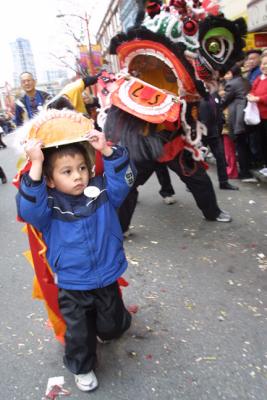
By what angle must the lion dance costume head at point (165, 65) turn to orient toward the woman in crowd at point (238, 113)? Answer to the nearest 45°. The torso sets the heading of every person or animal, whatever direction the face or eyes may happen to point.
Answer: approximately 180°

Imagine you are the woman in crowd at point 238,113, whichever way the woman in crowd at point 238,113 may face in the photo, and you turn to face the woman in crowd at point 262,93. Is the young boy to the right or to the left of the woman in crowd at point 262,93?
right

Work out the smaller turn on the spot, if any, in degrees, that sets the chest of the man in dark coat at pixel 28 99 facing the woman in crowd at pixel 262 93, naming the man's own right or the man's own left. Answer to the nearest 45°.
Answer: approximately 45° to the man's own left

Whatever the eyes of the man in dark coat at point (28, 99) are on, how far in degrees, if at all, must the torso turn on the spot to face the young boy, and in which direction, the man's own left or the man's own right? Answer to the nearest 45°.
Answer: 0° — they already face them

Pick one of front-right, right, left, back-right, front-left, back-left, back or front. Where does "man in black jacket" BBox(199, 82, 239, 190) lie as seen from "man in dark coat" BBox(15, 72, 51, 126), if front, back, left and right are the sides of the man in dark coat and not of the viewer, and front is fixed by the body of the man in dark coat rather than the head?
front-left

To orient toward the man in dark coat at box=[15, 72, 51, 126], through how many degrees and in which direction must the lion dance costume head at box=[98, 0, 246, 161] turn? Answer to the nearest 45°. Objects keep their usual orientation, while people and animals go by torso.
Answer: approximately 90° to its right

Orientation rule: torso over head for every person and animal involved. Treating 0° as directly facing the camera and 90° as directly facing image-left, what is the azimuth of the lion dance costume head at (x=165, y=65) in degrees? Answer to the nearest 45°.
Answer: approximately 45°

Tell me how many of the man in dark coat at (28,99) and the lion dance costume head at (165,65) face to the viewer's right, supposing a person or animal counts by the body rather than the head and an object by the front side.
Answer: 0

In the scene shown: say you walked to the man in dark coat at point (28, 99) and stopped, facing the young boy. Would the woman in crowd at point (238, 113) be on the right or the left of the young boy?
left

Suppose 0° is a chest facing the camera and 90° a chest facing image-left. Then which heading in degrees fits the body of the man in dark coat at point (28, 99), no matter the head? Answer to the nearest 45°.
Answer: approximately 0°

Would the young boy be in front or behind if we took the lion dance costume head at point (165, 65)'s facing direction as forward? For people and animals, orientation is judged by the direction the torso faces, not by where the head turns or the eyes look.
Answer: in front

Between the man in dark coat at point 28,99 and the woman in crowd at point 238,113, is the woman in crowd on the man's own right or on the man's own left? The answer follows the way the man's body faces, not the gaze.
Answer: on the man's own left
